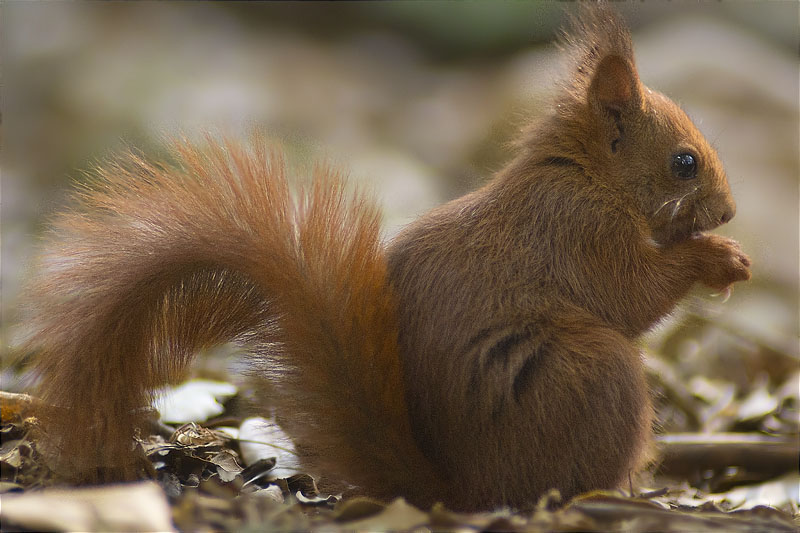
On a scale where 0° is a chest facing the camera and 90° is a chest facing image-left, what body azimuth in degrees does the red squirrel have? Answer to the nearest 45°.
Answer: approximately 270°
